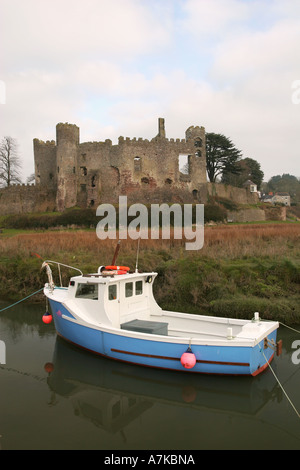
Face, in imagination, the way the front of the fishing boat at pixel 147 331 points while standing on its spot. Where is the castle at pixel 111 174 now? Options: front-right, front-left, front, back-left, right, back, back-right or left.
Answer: front-right

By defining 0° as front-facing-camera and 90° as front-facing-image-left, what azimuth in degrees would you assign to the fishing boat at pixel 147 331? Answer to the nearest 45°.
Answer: approximately 135°

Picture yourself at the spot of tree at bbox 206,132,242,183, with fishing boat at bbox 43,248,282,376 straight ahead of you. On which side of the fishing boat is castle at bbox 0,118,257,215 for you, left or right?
right

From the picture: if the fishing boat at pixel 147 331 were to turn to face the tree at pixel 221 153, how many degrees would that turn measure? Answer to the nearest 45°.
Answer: approximately 45° to its right
